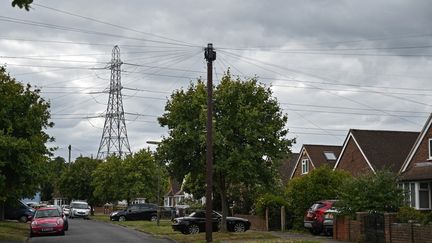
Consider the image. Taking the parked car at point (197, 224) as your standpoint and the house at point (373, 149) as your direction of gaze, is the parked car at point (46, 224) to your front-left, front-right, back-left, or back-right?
back-left

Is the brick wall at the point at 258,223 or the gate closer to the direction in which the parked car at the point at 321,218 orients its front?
the brick wall
